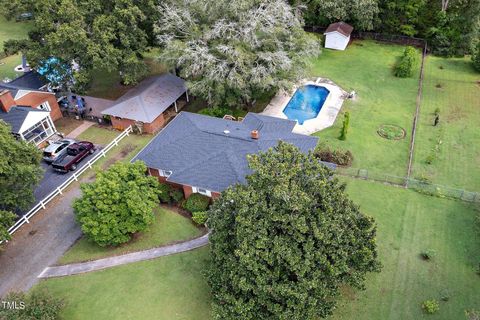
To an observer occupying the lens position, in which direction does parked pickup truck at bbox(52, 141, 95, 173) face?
facing away from the viewer and to the right of the viewer

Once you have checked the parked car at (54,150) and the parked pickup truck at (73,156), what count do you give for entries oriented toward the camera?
0

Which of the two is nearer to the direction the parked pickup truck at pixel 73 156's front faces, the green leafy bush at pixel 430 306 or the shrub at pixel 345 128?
the shrub

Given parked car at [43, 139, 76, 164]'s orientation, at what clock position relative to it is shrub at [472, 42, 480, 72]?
The shrub is roughly at 2 o'clock from the parked car.

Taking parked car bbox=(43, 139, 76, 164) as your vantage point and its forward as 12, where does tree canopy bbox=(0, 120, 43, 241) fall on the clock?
The tree canopy is roughly at 5 o'clock from the parked car.

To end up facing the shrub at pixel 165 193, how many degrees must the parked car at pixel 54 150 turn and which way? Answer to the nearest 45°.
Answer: approximately 90° to its right

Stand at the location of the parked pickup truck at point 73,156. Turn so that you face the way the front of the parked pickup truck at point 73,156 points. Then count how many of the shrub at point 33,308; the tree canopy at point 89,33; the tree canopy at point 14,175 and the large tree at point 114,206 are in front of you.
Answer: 1

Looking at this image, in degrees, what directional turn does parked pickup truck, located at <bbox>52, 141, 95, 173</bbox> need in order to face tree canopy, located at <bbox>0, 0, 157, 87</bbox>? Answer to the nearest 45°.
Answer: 0° — it already faces it

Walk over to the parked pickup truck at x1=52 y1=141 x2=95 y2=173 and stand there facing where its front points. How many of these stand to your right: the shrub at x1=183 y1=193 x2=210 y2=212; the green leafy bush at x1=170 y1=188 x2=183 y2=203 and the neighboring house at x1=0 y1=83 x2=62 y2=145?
2

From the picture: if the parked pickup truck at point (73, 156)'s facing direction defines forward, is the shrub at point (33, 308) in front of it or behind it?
behind

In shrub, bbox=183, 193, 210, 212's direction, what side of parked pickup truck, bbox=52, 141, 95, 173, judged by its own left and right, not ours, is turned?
right

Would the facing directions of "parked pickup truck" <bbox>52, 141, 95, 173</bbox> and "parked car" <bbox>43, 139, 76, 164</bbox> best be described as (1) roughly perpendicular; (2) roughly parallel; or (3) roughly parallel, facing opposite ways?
roughly parallel

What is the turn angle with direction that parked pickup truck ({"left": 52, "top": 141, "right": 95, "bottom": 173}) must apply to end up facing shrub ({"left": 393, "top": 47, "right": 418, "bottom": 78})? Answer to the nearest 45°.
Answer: approximately 45° to its right

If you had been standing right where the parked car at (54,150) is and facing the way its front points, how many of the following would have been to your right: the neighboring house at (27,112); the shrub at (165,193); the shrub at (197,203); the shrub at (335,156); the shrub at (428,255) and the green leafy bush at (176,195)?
5

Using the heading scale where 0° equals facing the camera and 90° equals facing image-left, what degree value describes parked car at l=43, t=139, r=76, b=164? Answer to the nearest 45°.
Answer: approximately 225°

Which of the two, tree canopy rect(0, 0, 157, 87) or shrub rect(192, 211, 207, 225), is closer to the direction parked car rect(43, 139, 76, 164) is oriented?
the tree canopy

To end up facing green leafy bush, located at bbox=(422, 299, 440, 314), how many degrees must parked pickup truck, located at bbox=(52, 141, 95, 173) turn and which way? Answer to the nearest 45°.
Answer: approximately 90° to its right

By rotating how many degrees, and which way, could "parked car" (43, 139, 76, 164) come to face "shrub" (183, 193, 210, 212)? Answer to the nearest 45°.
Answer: approximately 90° to its right
